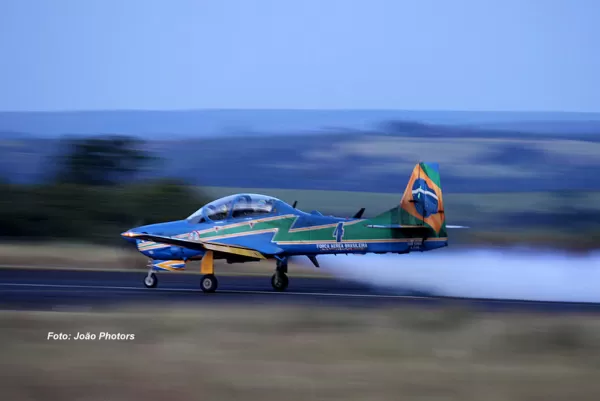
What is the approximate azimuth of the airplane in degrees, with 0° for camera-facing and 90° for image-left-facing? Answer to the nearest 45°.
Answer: approximately 135°

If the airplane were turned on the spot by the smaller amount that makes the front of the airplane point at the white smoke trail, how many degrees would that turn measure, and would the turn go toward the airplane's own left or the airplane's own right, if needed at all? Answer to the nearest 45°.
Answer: approximately 135° to the airplane's own right
